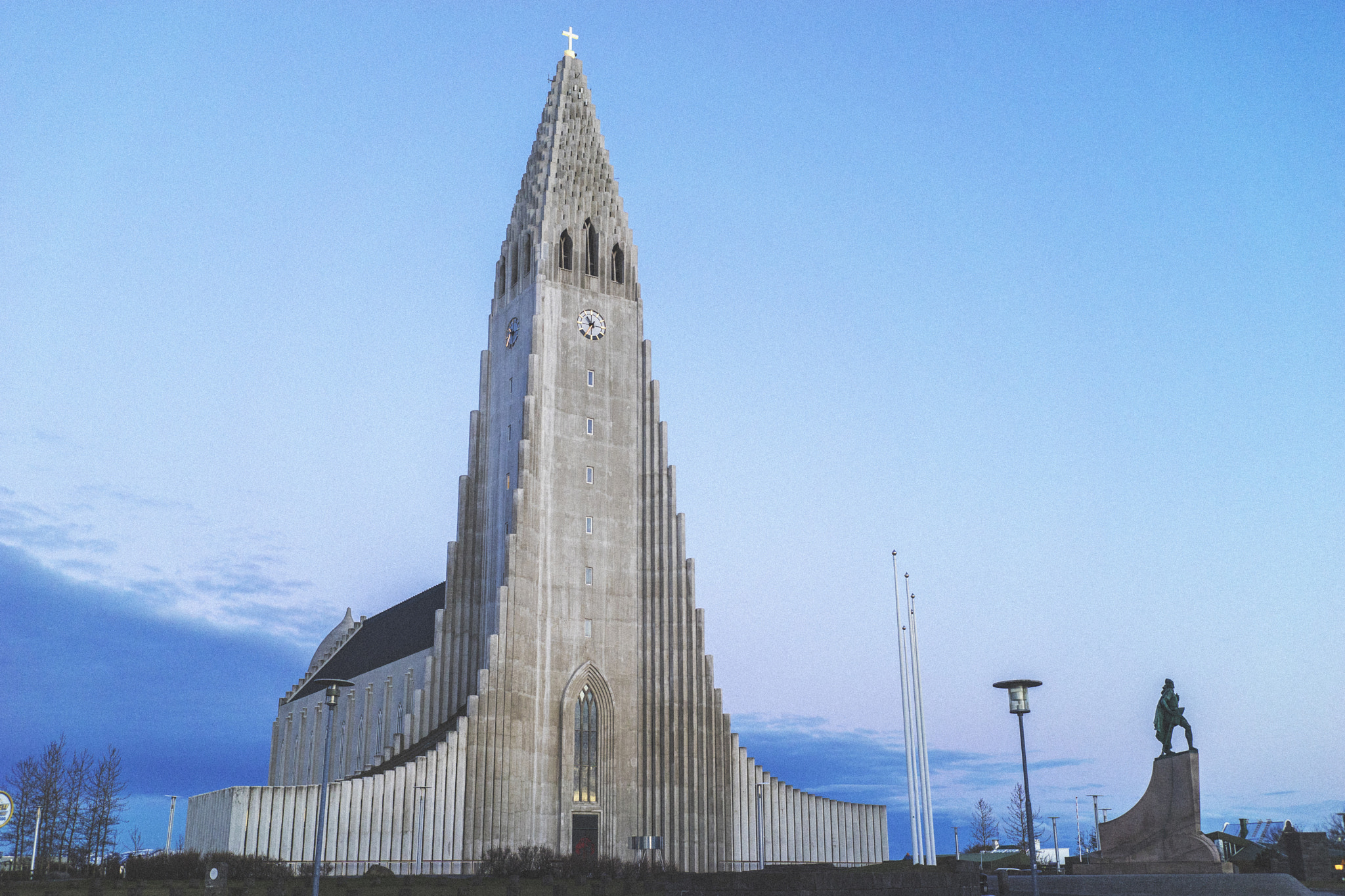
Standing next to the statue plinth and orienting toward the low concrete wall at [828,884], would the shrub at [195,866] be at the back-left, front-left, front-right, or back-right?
front-right

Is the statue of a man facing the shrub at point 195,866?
no
